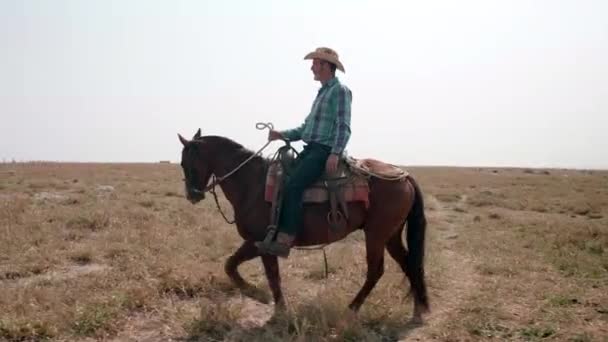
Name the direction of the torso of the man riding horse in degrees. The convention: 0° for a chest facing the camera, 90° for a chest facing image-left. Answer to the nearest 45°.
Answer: approximately 90°

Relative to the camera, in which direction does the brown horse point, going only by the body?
to the viewer's left
